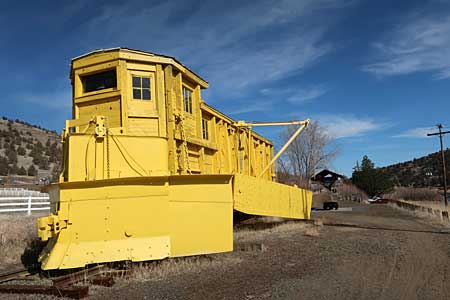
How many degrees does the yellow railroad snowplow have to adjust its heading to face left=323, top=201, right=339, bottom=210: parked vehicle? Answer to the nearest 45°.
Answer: approximately 180°

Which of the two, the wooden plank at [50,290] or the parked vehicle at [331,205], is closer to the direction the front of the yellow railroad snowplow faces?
the wooden plank

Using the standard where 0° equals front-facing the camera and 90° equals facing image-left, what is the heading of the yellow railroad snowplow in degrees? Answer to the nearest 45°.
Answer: approximately 45°

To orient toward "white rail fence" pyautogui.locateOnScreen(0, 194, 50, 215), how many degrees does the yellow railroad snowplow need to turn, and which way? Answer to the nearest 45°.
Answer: approximately 90° to its right

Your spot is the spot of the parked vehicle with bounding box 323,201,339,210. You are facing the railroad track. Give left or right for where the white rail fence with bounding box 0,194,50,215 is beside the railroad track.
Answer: right

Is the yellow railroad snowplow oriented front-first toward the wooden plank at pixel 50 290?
yes

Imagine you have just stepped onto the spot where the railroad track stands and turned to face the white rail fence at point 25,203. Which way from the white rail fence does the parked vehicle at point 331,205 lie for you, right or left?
right
